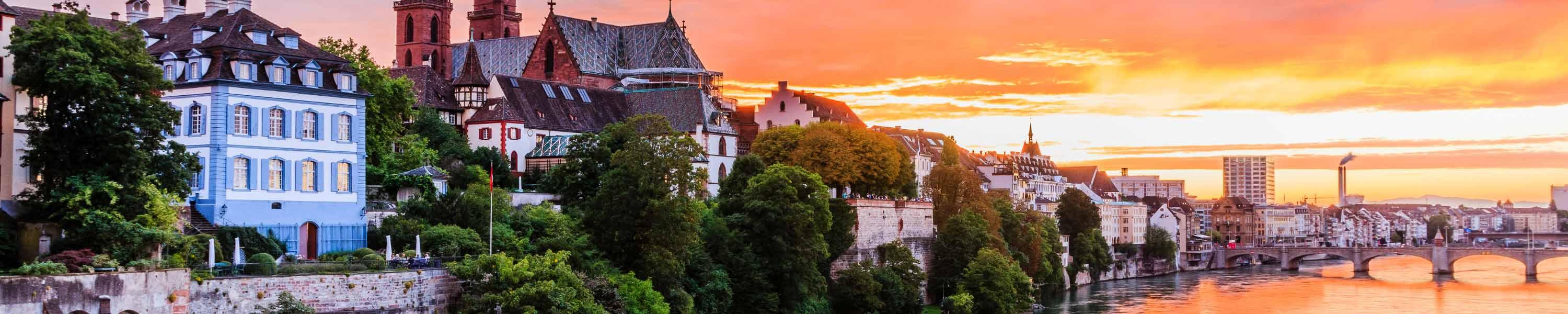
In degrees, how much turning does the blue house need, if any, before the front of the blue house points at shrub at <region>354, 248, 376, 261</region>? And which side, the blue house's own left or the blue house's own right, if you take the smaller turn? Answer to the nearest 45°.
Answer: approximately 45° to the blue house's own left

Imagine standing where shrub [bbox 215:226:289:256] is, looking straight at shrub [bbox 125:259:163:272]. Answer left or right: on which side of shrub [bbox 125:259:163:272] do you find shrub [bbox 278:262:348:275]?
left

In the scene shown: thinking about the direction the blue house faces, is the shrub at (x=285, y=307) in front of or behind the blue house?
in front

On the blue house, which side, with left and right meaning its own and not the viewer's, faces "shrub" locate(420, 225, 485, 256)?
left

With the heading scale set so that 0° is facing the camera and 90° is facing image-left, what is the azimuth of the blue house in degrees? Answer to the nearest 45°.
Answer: approximately 0°

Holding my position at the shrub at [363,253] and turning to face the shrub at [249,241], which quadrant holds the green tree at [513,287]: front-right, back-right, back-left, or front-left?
back-left

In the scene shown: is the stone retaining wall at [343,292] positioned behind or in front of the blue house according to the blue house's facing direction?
in front
